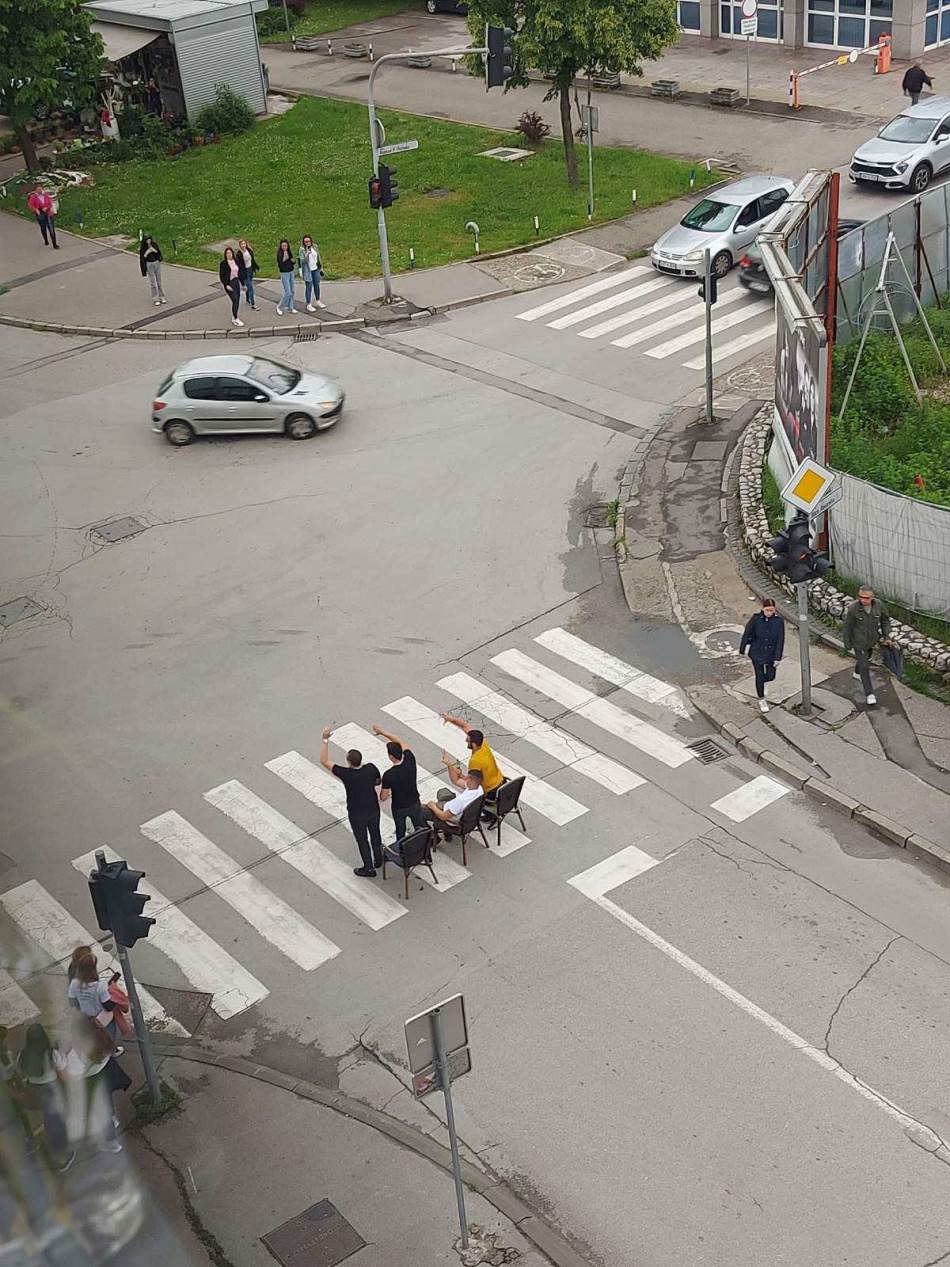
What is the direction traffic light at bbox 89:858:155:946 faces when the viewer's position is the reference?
facing away from the viewer and to the right of the viewer

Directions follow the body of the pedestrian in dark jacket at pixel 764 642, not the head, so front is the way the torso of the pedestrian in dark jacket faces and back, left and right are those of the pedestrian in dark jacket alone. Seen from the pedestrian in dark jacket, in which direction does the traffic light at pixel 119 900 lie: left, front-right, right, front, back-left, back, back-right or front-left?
front-right

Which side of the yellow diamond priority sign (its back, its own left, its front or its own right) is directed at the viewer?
front

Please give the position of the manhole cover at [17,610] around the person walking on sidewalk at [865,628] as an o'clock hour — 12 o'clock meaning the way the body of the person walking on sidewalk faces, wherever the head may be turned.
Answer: The manhole cover is roughly at 3 o'clock from the person walking on sidewalk.

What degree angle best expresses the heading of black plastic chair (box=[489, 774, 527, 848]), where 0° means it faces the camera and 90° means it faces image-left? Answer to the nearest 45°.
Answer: approximately 135°

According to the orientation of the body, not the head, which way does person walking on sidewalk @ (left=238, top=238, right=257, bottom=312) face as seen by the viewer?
toward the camera

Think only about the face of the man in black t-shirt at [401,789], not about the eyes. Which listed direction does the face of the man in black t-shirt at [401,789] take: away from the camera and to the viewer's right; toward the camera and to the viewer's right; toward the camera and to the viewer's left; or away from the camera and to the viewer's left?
away from the camera and to the viewer's left

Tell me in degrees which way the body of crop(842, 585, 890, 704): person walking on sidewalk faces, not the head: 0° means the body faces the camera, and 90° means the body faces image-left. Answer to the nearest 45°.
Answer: approximately 0°

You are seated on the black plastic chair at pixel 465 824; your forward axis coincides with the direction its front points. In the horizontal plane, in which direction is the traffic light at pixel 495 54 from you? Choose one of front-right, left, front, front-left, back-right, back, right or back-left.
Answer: front-right

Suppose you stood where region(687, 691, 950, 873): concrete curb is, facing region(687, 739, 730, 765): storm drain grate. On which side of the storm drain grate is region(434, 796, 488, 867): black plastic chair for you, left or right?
left

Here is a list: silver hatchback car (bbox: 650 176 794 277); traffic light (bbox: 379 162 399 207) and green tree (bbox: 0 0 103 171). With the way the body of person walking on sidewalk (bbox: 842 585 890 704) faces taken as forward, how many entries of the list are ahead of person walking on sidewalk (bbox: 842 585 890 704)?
0

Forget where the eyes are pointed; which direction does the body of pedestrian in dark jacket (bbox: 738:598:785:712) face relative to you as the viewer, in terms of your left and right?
facing the viewer

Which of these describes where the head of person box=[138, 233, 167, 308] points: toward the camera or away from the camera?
toward the camera

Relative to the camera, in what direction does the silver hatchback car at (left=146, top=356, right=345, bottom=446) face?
facing to the right of the viewer

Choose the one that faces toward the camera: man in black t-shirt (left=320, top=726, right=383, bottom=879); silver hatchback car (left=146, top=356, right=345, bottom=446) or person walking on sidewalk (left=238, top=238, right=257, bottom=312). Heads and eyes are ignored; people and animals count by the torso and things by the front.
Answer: the person walking on sidewalk

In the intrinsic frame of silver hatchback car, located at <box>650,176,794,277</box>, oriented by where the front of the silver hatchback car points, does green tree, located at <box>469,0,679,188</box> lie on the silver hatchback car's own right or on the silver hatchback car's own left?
on the silver hatchback car's own right

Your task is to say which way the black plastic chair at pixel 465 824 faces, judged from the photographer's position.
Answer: facing away from the viewer and to the left of the viewer
